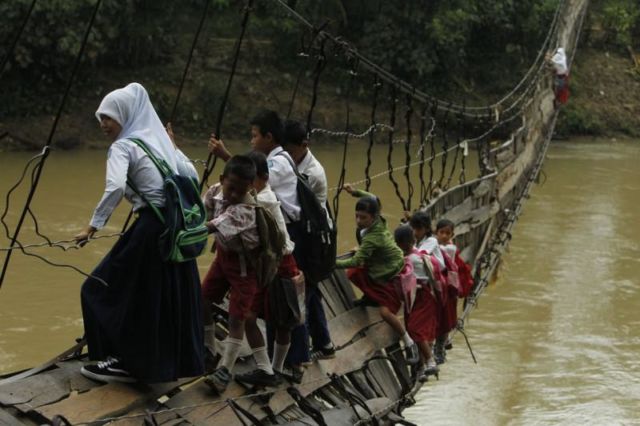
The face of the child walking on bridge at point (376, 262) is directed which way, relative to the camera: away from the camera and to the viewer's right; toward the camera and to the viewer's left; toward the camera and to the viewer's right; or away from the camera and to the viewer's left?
toward the camera and to the viewer's left

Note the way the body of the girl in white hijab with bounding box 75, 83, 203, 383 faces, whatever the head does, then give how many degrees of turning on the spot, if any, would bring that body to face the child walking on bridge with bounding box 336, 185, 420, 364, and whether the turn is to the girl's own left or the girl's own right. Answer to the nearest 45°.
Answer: approximately 135° to the girl's own right

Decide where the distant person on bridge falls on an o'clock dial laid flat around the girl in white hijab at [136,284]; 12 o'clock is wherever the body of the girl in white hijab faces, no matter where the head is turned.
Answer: The distant person on bridge is roughly at 4 o'clock from the girl in white hijab.

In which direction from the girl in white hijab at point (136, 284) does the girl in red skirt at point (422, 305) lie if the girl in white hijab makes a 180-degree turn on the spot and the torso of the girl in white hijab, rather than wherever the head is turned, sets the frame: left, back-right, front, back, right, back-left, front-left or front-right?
front-left

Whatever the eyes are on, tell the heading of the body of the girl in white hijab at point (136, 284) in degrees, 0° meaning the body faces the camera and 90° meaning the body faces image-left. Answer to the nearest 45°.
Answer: approximately 90°
